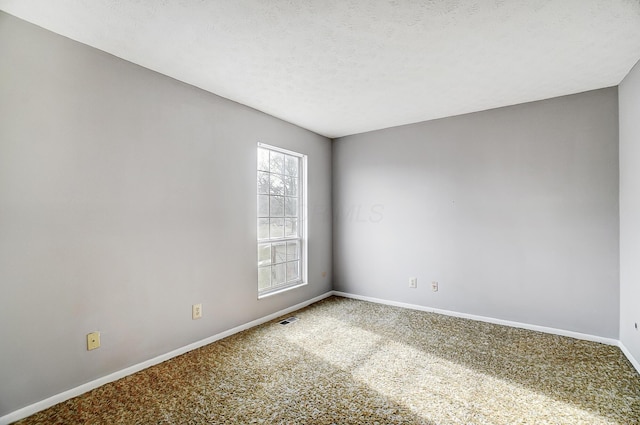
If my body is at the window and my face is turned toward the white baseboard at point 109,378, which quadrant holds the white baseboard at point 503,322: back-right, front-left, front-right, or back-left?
back-left

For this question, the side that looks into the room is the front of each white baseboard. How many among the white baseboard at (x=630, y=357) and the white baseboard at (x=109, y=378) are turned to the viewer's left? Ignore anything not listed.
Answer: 1

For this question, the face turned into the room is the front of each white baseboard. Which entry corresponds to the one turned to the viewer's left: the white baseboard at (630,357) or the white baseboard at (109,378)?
the white baseboard at (630,357)

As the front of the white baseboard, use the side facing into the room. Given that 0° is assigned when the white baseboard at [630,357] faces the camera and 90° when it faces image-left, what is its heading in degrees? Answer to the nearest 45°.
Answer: approximately 90°

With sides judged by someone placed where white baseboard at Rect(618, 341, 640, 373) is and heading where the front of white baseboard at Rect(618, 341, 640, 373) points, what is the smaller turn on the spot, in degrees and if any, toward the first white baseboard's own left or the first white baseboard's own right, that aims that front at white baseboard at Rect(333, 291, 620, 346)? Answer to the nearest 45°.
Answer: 0° — it already faces it

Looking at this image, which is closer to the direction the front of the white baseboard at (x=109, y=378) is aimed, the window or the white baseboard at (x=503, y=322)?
the white baseboard
